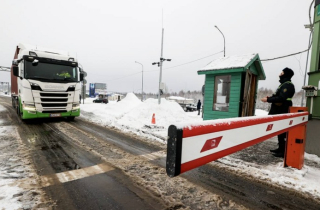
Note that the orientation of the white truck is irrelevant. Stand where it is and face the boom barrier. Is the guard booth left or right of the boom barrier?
left

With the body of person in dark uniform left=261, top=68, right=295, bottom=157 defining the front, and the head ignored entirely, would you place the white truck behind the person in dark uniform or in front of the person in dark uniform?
in front

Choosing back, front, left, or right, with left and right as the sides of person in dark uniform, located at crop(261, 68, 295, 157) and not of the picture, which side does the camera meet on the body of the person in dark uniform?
left

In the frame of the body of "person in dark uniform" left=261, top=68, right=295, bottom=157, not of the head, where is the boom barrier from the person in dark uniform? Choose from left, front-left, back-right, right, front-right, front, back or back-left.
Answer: left

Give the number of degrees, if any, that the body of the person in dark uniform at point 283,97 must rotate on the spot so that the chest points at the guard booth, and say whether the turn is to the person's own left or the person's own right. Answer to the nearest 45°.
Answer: approximately 45° to the person's own right
